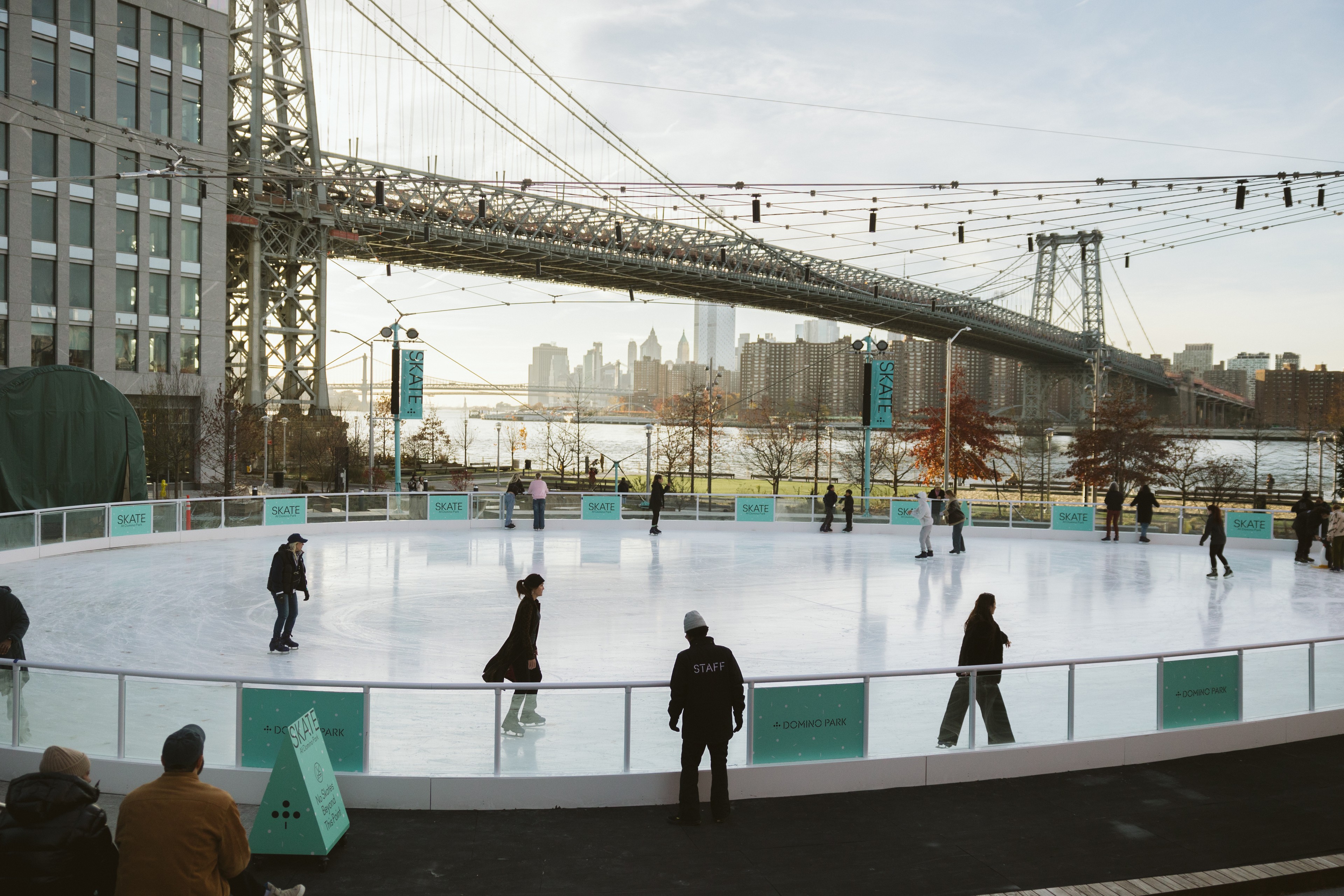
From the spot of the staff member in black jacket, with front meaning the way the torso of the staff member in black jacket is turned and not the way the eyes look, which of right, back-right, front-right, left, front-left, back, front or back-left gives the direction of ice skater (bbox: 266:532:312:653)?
front-left

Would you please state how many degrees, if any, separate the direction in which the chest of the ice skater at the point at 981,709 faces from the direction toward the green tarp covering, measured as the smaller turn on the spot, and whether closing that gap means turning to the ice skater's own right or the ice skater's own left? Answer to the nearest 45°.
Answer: approximately 90° to the ice skater's own left

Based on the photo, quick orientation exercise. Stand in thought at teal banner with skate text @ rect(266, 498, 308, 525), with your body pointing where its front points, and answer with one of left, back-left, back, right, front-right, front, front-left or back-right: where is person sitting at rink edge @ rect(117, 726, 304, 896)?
front

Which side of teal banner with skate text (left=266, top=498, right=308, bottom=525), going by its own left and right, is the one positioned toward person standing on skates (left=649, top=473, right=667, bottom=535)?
left

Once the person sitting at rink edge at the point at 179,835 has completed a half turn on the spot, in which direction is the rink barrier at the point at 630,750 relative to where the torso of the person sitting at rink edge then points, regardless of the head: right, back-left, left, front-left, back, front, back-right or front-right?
back

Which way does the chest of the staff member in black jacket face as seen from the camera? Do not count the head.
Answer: away from the camera

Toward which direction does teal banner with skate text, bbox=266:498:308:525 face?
toward the camera
